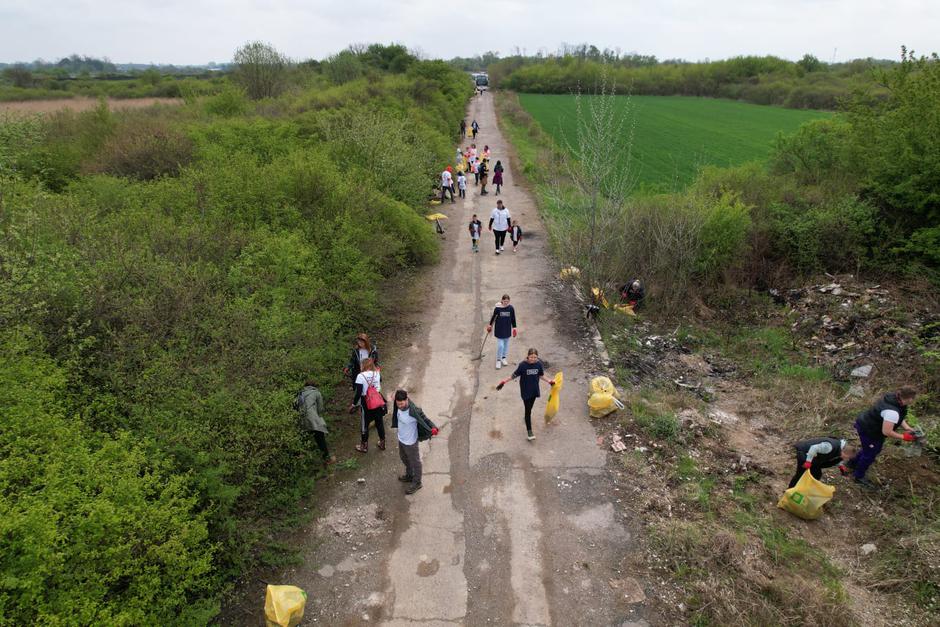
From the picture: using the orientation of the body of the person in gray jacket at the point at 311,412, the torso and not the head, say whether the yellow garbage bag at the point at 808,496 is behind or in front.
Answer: behind

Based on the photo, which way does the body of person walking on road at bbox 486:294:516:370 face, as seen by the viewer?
toward the camera

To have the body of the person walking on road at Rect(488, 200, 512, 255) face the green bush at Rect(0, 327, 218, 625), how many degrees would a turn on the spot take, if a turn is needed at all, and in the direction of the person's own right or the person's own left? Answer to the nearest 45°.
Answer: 0° — they already face it

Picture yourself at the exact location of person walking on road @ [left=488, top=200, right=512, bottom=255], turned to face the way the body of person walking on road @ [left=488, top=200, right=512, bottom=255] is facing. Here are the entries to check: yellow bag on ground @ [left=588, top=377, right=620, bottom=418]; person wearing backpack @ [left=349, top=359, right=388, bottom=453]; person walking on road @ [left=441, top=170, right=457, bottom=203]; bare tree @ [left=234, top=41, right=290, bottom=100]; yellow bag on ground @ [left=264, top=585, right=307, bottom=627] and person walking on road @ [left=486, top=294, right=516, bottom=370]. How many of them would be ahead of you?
4

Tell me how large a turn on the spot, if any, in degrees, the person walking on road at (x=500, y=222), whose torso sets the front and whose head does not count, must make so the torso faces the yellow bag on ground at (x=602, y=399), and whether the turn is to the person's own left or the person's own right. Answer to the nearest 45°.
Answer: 0° — they already face it

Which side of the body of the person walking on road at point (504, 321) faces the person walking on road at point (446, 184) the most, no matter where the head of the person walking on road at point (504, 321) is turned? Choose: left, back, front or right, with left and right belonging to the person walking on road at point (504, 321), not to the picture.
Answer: back

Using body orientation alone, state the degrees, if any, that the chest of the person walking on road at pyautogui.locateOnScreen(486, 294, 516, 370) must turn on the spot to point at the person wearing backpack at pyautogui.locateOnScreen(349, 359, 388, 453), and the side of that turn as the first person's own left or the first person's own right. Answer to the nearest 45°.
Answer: approximately 45° to the first person's own right

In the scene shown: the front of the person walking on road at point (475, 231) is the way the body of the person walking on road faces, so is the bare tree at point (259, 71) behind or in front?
behind

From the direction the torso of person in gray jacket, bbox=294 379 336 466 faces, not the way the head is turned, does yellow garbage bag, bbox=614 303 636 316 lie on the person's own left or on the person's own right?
on the person's own right

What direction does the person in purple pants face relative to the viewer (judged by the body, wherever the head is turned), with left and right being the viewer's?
facing to the right of the viewer

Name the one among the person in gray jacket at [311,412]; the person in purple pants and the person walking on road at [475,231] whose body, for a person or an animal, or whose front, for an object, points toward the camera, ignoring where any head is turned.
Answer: the person walking on road

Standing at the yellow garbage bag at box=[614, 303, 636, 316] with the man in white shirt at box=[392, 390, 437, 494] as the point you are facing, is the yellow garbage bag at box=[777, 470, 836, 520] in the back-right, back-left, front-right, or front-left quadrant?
front-left

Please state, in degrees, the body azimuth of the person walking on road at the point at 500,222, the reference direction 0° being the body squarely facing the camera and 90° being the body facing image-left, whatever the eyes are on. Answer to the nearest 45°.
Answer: approximately 0°

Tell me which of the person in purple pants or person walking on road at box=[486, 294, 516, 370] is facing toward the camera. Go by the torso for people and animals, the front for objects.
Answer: the person walking on road
